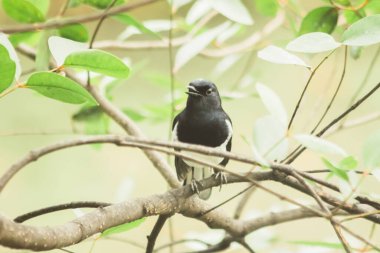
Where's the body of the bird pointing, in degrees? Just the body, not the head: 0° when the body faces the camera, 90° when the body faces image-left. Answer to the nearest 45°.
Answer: approximately 0°
